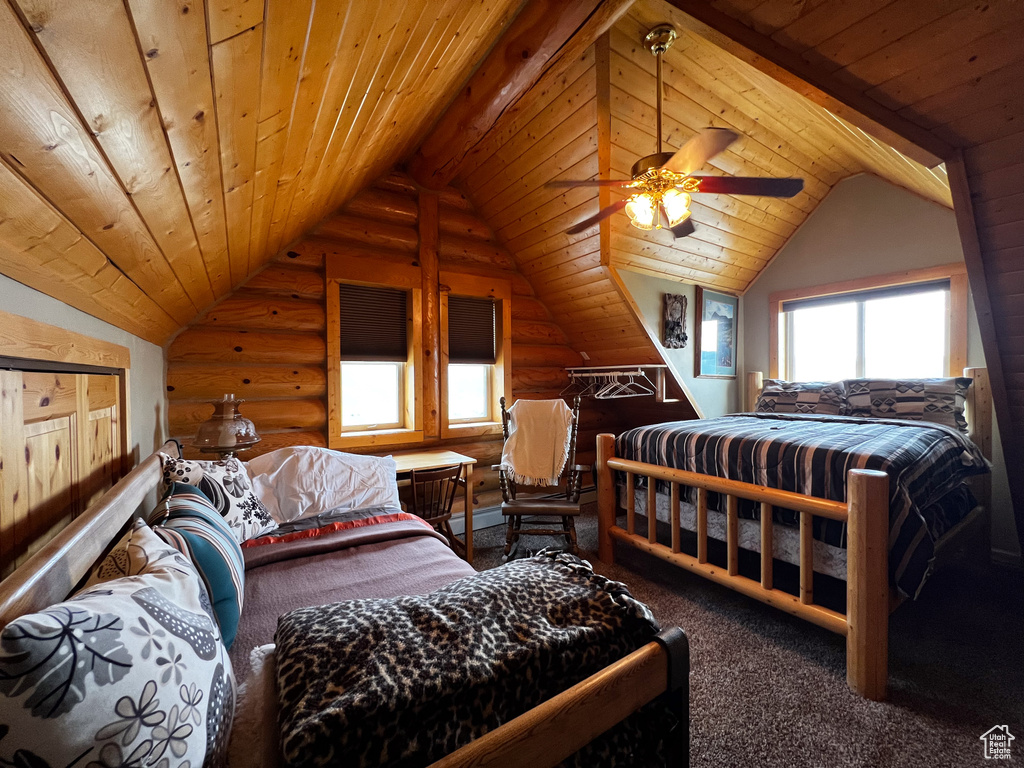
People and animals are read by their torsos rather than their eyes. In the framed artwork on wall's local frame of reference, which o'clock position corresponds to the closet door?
The closet door is roughly at 2 o'clock from the framed artwork on wall.

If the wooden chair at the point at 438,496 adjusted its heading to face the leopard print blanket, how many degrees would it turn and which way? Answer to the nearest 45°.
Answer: approximately 180°

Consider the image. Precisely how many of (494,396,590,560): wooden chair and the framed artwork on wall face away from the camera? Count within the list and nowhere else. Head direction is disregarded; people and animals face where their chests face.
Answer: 0

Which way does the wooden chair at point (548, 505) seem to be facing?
toward the camera

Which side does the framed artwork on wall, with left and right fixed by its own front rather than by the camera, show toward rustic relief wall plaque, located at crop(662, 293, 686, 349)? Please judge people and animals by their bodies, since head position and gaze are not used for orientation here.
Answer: right

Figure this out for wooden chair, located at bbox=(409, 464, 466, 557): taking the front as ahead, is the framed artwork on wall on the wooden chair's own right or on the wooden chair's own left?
on the wooden chair's own right

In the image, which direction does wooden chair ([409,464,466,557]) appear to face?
away from the camera

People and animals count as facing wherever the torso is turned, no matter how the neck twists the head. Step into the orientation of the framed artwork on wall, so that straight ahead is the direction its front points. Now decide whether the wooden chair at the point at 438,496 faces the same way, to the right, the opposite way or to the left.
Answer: the opposite way

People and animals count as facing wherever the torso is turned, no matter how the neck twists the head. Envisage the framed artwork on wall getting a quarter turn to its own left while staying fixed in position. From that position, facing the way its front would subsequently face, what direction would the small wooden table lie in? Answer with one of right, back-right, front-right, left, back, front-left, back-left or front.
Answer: back

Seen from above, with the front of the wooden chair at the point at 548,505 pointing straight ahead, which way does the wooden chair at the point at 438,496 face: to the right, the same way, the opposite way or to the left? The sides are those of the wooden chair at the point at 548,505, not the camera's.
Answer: the opposite way

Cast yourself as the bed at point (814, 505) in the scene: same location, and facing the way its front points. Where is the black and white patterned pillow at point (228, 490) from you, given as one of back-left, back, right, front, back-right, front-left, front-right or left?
front

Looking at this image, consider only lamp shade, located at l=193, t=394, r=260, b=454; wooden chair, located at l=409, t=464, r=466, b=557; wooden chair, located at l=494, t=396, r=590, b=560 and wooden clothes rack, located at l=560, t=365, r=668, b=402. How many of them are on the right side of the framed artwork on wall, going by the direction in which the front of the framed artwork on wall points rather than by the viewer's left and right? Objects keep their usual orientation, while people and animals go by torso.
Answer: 4
